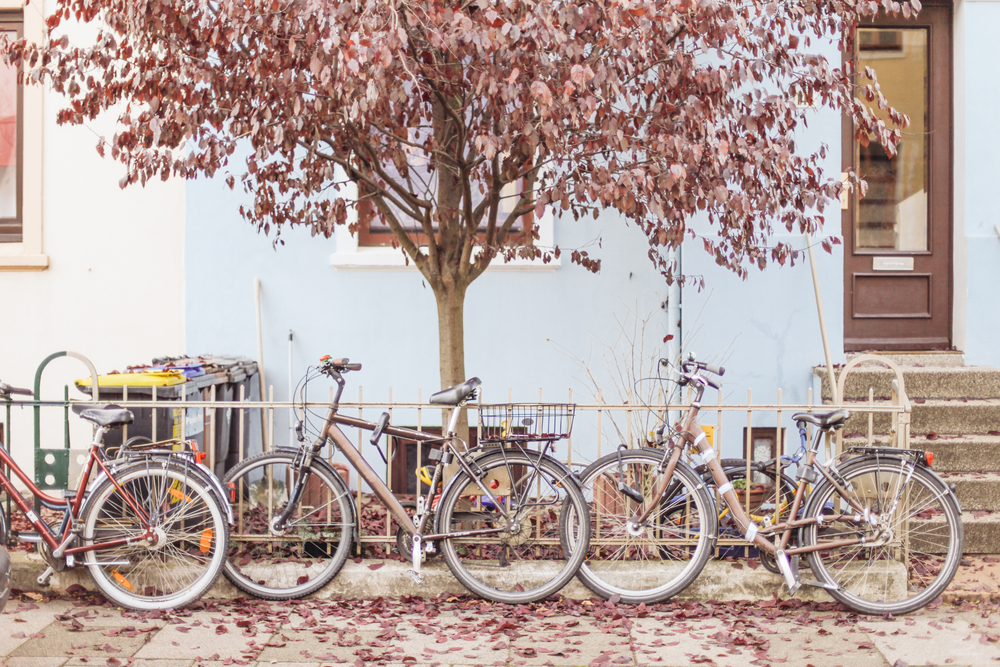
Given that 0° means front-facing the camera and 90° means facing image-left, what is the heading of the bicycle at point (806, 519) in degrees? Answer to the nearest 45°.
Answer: approximately 90°

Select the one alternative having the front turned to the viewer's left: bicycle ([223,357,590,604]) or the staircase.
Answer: the bicycle

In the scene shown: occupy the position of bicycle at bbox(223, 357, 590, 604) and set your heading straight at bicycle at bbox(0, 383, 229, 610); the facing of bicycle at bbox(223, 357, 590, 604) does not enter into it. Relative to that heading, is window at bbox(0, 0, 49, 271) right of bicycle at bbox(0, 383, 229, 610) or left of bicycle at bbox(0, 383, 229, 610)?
right

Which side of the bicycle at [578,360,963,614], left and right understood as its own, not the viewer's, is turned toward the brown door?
right

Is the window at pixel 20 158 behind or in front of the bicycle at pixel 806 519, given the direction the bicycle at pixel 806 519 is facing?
in front

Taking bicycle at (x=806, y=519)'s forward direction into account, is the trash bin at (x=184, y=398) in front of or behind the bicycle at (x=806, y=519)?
in front

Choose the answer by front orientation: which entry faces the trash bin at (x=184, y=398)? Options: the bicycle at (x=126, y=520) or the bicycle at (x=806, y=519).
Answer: the bicycle at (x=806, y=519)

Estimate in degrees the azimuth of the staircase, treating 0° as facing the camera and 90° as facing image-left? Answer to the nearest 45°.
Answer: approximately 0°

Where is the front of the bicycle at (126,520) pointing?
to the viewer's left

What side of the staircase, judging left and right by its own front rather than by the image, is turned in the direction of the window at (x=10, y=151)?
right

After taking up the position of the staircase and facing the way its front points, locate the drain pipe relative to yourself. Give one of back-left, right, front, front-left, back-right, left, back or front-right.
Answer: right

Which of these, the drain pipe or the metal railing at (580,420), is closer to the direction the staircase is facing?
the metal railing

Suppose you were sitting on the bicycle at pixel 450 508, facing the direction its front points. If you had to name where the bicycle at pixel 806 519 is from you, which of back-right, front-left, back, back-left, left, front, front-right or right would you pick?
back

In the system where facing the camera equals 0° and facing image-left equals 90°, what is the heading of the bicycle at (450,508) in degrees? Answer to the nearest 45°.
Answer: approximately 90°
